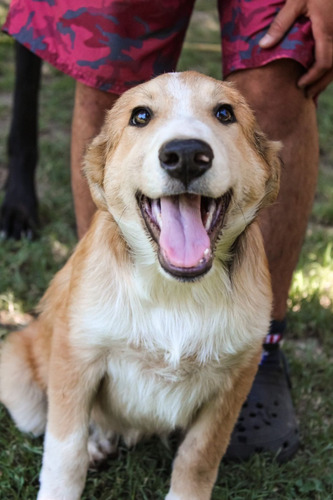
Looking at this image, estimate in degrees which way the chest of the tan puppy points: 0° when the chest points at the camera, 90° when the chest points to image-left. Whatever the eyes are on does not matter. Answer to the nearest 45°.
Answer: approximately 0°
